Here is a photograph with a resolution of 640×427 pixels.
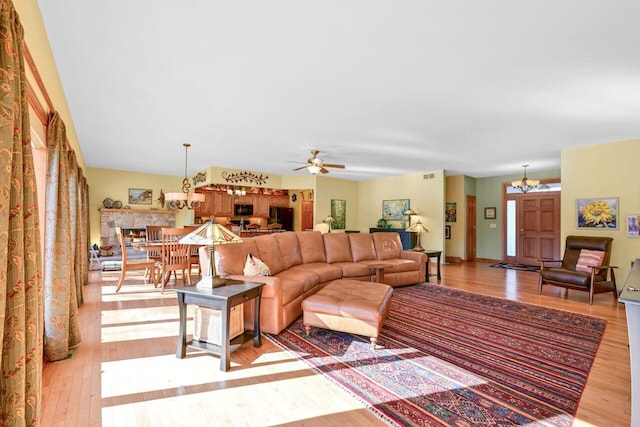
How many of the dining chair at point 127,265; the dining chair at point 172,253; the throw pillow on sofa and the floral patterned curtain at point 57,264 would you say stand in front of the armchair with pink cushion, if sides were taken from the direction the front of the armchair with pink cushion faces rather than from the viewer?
4

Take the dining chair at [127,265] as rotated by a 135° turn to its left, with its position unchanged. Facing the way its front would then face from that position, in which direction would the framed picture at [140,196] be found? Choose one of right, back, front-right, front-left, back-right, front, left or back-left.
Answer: front-right

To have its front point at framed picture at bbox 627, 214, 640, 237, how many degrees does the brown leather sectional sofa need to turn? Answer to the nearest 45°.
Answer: approximately 45° to its left

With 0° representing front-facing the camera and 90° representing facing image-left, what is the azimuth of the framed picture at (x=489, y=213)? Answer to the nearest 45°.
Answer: approximately 0°

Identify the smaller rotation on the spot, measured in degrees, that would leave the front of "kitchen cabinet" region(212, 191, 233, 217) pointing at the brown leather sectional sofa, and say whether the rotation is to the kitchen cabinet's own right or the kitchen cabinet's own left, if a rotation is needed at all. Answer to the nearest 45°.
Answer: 0° — it already faces it

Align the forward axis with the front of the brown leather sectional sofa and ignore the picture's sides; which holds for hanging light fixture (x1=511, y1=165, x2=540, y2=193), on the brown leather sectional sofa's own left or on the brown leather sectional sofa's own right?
on the brown leather sectional sofa's own left

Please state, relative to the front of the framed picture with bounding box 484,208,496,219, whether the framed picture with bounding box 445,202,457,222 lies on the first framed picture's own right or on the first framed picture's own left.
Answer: on the first framed picture's own right

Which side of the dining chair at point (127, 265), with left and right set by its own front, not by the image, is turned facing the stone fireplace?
left

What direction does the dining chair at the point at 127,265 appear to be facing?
to the viewer's right

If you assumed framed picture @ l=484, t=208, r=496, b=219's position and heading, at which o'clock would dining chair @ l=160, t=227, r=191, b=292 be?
The dining chair is roughly at 1 o'clock from the framed picture.
